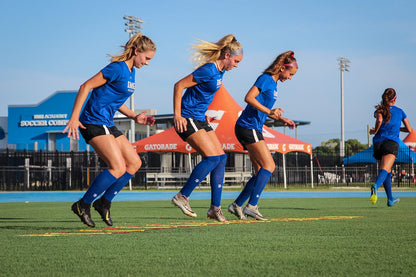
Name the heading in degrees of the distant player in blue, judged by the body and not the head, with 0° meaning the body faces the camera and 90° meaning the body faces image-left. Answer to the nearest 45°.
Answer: approximately 225°

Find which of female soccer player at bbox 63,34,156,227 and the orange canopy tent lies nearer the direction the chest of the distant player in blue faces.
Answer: the orange canopy tent

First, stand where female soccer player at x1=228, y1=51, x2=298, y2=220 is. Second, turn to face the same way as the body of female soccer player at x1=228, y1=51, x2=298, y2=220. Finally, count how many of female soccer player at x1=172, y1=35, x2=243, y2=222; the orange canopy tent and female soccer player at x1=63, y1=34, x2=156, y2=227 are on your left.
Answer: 1
